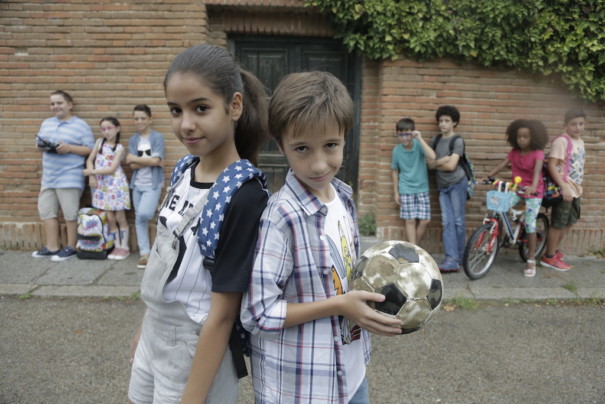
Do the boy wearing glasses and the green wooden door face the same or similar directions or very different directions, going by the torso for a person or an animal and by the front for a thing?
same or similar directions

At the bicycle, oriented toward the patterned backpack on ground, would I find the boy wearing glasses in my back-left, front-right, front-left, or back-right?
front-right

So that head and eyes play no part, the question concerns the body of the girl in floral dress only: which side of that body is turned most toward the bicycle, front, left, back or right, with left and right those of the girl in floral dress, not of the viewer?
left

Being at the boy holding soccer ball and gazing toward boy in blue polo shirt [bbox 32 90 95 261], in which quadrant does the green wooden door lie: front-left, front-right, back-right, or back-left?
front-right

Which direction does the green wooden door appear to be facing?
toward the camera

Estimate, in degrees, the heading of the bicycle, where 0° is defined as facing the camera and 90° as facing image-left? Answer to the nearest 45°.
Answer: approximately 45°

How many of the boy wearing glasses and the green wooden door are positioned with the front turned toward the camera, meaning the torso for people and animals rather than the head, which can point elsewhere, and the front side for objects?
2

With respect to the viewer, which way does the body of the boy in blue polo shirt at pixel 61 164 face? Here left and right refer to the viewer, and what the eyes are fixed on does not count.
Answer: facing the viewer and to the left of the viewer

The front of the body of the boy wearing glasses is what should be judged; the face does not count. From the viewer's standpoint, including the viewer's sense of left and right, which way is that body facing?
facing the viewer

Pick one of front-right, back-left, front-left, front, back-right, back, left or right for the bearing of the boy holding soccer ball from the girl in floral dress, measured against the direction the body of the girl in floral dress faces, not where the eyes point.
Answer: front-left

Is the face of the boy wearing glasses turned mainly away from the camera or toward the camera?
toward the camera

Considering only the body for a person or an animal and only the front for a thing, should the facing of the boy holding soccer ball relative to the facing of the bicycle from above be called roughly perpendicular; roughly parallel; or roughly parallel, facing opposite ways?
roughly perpendicular

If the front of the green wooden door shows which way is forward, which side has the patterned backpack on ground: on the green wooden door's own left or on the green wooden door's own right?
on the green wooden door's own right

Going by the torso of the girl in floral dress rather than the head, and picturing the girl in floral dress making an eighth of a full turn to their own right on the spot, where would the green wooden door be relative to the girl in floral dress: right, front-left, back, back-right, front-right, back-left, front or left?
back

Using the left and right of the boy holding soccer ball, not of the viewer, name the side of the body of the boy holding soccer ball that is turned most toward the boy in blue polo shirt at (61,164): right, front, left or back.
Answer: back

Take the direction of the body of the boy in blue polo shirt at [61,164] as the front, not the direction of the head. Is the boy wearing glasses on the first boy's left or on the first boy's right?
on the first boy's left
